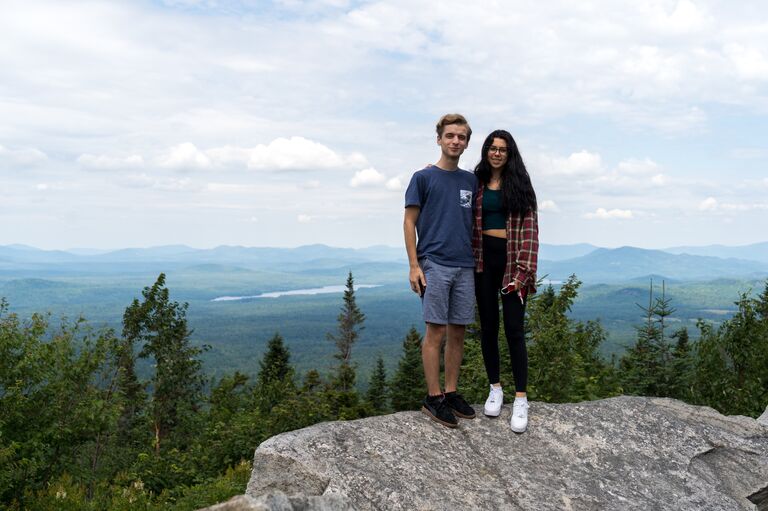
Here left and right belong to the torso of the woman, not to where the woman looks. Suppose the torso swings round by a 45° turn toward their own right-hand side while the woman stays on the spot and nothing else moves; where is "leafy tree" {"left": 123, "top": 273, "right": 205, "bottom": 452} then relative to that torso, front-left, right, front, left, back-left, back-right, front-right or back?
front-right

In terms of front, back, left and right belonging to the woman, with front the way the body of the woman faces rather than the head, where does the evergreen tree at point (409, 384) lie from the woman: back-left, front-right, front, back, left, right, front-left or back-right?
back-right

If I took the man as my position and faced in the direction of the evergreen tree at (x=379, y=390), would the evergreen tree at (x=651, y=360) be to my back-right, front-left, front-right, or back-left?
front-right

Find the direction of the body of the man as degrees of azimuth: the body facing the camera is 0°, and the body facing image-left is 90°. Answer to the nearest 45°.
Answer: approximately 315°

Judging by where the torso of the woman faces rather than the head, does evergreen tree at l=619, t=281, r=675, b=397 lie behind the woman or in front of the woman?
behind

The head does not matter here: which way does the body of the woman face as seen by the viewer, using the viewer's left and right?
facing the viewer and to the left of the viewer

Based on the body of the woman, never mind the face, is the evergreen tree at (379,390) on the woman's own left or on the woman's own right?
on the woman's own right

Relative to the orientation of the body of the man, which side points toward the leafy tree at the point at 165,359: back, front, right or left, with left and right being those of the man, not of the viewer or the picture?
back

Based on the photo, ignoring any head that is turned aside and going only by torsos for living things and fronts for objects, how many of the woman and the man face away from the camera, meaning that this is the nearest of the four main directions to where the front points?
0

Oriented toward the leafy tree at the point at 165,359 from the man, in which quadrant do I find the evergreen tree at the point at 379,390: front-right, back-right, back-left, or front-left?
front-right

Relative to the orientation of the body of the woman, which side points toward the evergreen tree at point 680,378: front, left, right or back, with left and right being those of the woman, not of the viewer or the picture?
back
